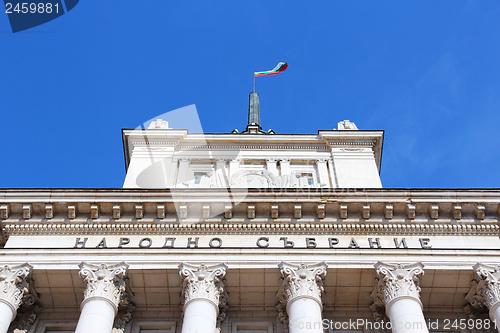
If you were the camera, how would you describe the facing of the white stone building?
facing the viewer
